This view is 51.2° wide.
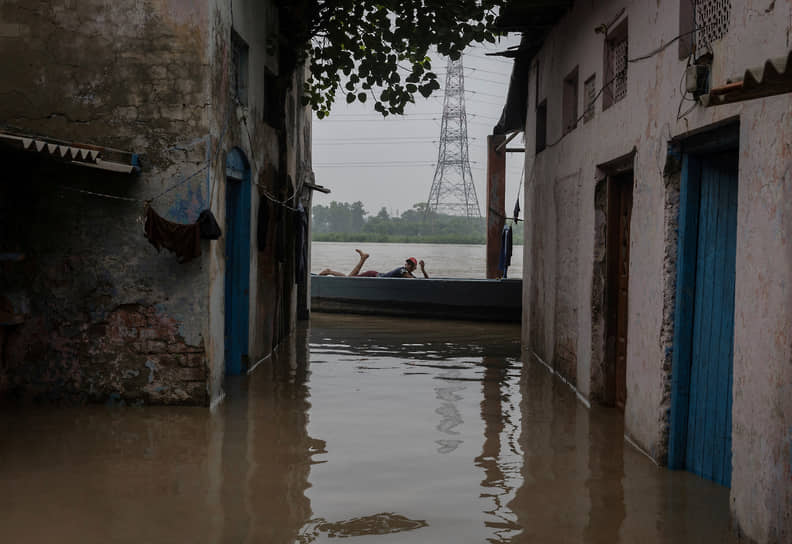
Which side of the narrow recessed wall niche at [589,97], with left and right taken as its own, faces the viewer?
left

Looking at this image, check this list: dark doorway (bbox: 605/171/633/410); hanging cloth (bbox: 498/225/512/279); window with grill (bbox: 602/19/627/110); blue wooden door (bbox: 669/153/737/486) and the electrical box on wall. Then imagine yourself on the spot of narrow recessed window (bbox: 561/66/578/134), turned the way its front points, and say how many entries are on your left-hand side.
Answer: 4

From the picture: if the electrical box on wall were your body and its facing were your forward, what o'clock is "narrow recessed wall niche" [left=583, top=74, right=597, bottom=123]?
The narrow recessed wall niche is roughly at 4 o'clock from the electrical box on wall.

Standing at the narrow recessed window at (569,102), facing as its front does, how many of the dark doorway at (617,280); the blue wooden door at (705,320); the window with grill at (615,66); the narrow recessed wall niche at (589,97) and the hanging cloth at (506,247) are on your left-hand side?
4

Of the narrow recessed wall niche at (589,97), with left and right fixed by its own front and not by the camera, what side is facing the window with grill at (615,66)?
left

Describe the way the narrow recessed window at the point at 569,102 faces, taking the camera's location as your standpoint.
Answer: facing to the left of the viewer

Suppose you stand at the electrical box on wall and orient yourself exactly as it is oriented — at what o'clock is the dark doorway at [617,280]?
The dark doorway is roughly at 4 o'clock from the electrical box on wall.

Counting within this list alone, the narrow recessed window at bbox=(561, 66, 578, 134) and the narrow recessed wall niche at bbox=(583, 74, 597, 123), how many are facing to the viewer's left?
2

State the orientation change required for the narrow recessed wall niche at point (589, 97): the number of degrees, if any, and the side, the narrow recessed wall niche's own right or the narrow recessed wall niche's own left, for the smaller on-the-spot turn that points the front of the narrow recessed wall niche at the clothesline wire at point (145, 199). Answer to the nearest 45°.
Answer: approximately 45° to the narrow recessed wall niche's own left

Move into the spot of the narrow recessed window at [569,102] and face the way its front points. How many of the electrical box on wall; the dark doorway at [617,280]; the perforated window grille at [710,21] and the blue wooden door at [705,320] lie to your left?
4

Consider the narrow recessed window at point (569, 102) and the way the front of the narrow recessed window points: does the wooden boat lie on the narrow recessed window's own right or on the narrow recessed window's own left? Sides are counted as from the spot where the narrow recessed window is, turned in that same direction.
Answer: on the narrow recessed window's own right

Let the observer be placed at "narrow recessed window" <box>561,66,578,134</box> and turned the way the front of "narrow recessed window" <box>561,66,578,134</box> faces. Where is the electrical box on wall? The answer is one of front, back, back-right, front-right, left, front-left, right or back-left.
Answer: left

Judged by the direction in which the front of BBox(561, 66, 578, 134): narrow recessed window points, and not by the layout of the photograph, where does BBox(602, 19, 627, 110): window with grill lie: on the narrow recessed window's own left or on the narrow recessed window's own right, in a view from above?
on the narrow recessed window's own left

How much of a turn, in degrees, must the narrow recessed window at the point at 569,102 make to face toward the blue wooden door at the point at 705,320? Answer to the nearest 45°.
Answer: approximately 90° to its left

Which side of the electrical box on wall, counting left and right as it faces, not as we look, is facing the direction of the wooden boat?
right

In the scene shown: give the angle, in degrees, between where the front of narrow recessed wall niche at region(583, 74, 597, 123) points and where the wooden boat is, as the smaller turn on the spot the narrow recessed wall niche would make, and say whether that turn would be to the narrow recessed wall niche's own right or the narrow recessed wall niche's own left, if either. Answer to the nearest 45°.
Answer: approximately 45° to the narrow recessed wall niche's own right

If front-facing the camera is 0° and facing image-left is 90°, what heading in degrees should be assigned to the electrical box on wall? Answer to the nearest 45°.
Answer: approximately 45°

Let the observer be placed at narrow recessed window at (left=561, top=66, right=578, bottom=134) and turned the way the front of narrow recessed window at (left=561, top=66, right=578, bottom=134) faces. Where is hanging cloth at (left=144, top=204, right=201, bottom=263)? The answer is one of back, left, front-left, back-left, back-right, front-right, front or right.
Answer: front-left

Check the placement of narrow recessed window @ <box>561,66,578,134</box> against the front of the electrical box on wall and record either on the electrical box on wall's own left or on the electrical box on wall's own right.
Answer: on the electrical box on wall's own right
